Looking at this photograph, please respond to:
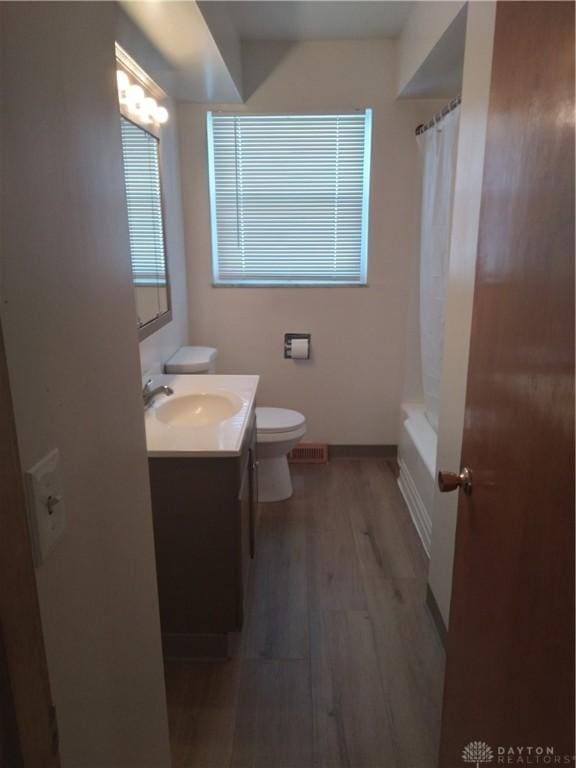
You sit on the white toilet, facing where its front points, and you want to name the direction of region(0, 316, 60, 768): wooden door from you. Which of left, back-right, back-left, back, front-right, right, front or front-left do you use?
right

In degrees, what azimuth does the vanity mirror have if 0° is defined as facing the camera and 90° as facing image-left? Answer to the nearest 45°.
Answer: approximately 270°

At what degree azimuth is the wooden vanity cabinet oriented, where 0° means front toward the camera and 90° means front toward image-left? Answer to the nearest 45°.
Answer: approximately 270°

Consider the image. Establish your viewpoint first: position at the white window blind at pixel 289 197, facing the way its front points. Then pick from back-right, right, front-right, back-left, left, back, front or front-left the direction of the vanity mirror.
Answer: front-right

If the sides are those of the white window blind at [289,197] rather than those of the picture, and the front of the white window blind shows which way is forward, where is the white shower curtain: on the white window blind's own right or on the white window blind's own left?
on the white window blind's own left

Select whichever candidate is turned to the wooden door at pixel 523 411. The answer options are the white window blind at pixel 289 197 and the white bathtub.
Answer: the white window blind

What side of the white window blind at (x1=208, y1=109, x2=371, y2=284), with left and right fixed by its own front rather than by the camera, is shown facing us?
front

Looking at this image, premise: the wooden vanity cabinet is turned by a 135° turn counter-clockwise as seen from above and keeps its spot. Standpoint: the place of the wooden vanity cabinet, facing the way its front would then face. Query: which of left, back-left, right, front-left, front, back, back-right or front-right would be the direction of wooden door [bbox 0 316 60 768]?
back-left

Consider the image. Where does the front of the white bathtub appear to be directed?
to the viewer's left

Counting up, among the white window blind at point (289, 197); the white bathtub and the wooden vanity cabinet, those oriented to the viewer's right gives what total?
1

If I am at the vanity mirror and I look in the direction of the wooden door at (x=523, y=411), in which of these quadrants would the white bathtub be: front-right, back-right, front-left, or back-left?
front-left

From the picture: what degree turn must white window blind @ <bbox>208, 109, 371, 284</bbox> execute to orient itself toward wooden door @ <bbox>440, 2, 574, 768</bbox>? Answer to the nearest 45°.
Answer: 0° — it already faces it

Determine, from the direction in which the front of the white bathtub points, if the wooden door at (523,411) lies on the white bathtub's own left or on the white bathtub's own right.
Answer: on the white bathtub's own left
